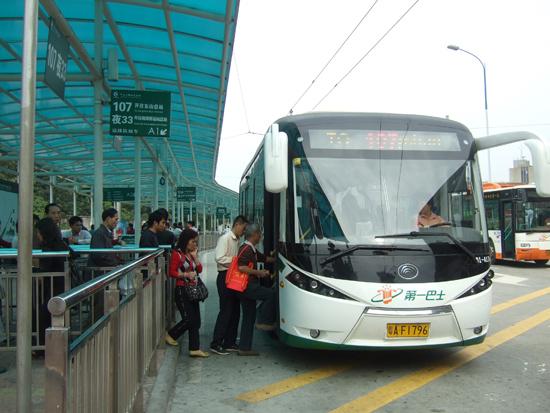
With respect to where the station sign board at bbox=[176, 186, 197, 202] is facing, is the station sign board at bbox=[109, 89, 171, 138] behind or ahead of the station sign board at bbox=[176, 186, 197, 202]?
ahead

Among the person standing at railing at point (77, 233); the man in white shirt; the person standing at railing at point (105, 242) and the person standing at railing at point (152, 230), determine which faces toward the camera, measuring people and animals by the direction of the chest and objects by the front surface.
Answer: the person standing at railing at point (77, 233)

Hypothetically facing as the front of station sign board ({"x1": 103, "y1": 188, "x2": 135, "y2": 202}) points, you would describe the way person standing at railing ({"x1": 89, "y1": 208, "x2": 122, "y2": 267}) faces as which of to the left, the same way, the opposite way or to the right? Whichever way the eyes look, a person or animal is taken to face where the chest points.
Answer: to the left

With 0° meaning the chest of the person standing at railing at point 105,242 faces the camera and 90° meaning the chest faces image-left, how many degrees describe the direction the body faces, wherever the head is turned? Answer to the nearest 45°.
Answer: approximately 270°

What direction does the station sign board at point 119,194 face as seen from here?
toward the camera

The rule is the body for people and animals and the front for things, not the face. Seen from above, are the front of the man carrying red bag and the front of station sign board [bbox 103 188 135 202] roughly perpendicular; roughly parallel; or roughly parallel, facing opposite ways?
roughly perpendicular

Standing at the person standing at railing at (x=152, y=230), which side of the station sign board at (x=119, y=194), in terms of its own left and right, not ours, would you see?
front

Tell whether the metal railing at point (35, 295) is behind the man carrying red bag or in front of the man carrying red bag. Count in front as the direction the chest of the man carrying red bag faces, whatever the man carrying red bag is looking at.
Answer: behind

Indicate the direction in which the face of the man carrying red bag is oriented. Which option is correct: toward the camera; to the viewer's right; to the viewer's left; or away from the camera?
to the viewer's right

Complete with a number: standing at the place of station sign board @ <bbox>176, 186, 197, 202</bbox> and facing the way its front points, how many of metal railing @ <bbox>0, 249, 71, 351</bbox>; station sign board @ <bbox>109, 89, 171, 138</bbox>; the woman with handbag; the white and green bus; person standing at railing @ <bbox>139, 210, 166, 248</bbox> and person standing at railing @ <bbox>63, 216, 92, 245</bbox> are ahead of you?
6

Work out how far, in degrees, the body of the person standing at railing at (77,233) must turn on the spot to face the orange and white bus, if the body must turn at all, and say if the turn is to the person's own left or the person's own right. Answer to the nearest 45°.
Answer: approximately 90° to the person's own left

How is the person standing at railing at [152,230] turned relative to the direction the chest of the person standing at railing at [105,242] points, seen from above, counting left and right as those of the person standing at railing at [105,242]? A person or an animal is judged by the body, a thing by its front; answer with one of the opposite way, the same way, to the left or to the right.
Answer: the same way

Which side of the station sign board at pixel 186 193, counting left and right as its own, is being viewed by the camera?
front

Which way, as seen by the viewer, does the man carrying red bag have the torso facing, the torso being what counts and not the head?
to the viewer's right

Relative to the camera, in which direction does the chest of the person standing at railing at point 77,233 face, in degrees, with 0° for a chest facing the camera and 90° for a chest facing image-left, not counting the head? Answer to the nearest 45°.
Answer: approximately 0°

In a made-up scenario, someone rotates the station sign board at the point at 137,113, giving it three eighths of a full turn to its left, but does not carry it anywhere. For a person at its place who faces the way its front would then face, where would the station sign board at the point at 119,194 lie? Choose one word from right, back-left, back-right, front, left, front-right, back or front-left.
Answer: front-left

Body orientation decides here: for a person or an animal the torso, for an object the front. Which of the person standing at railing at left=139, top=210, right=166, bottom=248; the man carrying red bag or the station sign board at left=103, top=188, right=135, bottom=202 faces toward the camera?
the station sign board

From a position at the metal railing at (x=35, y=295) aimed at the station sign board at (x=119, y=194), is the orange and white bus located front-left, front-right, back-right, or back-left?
front-right
